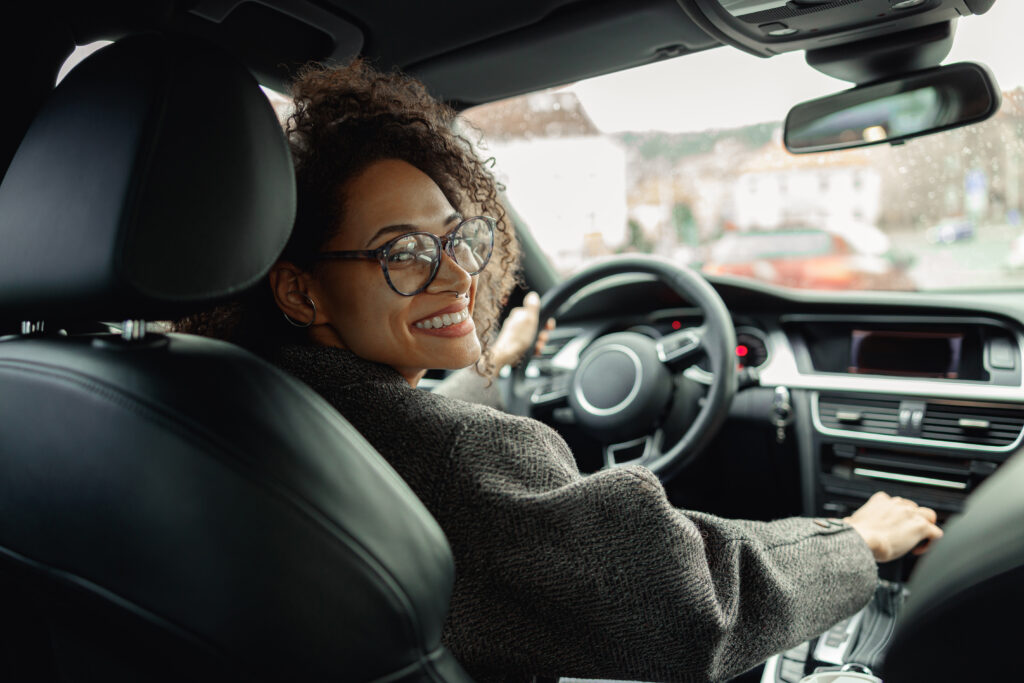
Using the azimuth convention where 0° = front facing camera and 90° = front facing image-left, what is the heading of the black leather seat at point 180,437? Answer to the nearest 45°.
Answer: approximately 225°

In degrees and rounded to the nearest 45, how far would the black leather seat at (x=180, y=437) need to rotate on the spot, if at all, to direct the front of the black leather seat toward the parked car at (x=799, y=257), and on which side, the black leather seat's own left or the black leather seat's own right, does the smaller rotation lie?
0° — it already faces it

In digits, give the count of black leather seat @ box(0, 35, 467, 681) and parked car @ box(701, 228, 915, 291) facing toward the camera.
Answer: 0

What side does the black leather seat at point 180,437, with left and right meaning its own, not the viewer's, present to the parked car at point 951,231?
front
